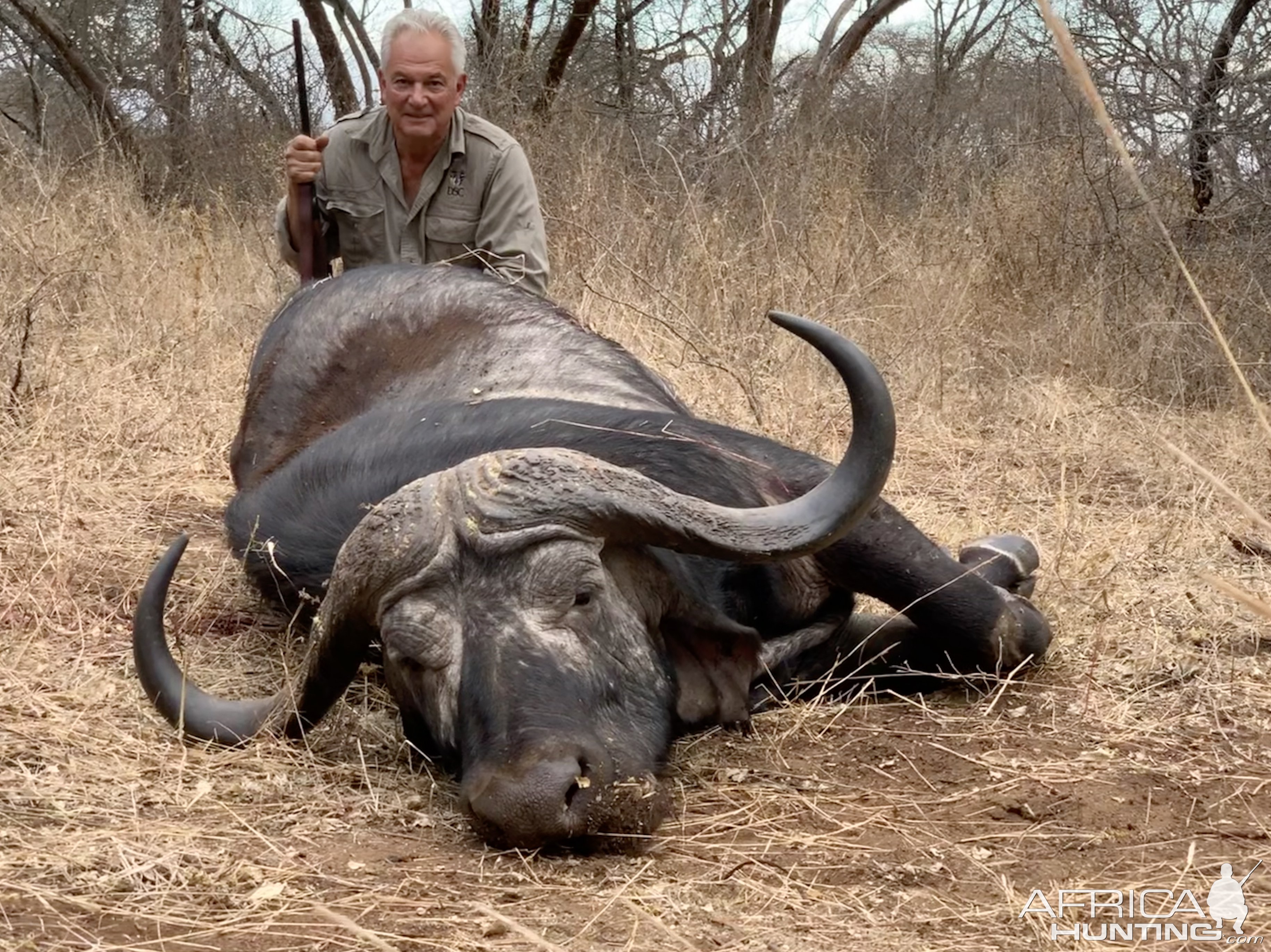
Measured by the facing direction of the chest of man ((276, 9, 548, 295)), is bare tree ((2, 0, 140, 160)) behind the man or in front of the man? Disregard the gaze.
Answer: behind

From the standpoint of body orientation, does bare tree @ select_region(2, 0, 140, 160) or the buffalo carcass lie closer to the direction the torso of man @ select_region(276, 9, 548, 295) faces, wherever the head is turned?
the buffalo carcass

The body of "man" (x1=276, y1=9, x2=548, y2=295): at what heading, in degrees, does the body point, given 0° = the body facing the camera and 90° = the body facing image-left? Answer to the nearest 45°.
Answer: approximately 0°

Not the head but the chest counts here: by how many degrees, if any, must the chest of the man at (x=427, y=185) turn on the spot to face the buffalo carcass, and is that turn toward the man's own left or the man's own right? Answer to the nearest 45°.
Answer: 0° — they already face it
